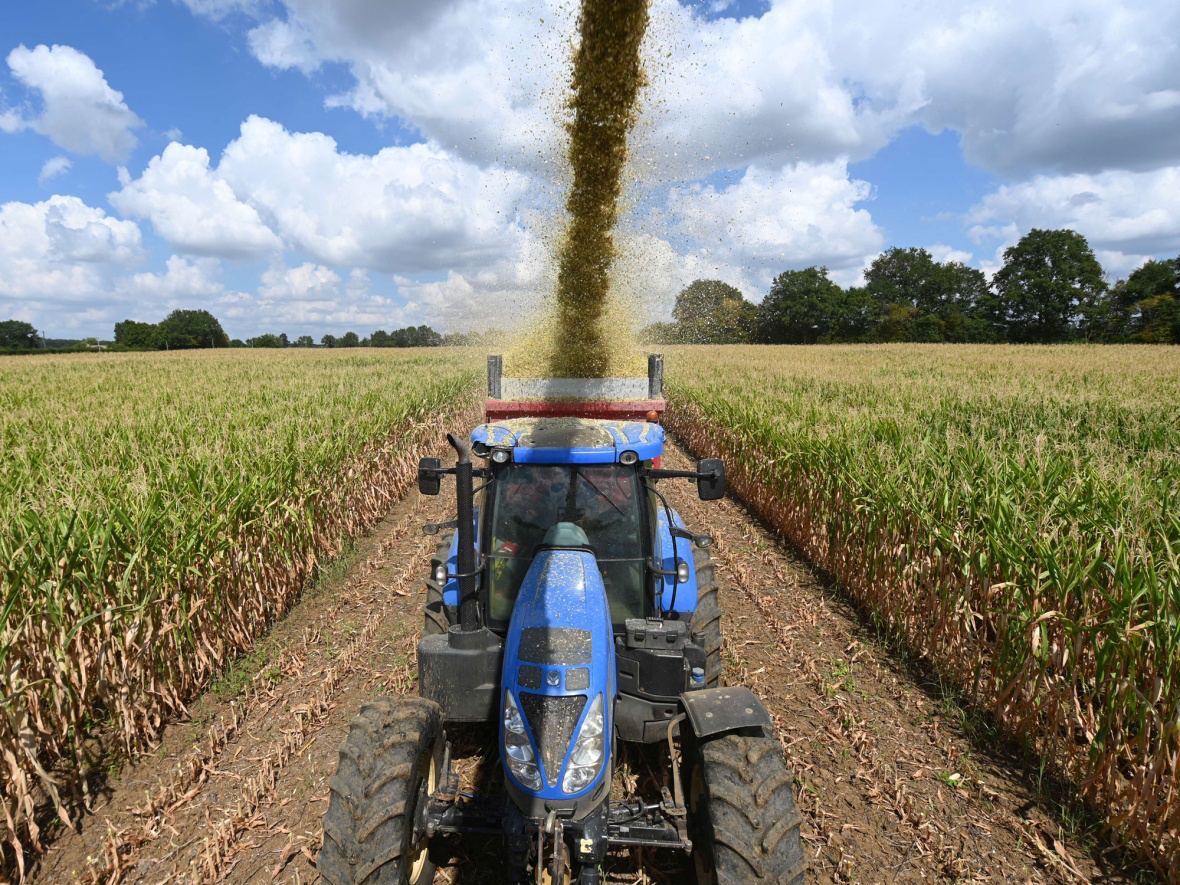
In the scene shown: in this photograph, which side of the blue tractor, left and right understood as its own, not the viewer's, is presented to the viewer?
front

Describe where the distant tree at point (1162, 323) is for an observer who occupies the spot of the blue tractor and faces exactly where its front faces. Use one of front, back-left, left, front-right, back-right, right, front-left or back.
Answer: back-left
